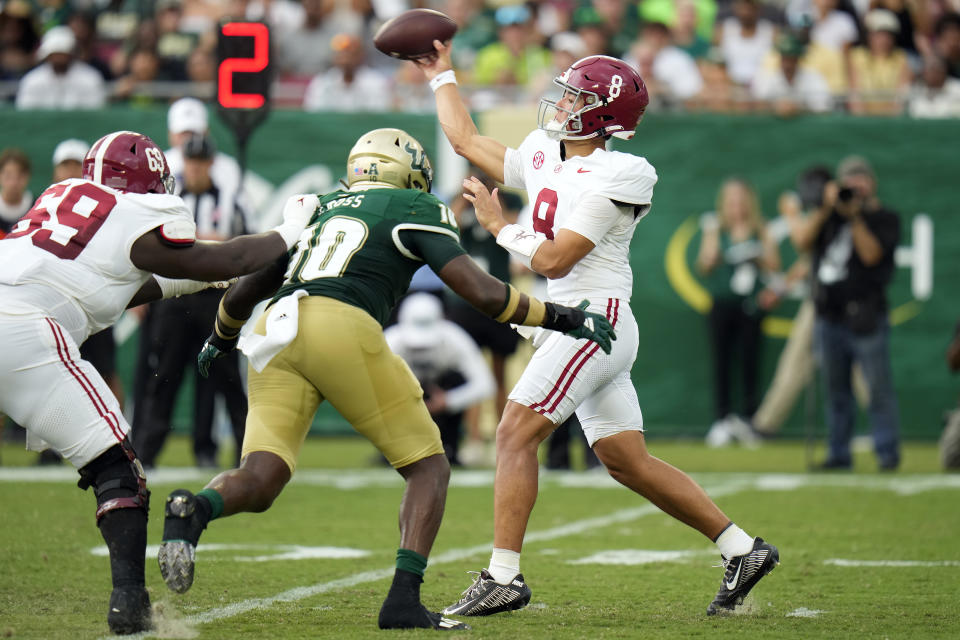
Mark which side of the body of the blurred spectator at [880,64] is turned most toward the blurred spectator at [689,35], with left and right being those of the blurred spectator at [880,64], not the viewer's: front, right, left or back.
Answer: right

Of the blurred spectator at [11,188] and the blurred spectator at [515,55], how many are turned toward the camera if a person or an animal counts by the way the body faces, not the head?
2

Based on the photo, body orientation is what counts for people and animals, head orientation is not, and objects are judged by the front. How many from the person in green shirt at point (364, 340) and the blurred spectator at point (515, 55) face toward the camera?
1

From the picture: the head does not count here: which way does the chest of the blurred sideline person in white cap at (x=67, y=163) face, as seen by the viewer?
toward the camera

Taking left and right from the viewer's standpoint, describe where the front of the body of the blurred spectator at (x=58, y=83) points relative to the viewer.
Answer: facing the viewer

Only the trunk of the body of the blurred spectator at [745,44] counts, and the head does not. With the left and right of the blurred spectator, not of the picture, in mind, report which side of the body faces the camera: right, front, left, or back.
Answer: front

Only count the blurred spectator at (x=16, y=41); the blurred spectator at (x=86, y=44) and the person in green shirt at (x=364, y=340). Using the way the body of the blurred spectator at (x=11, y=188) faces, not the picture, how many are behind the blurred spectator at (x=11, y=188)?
2

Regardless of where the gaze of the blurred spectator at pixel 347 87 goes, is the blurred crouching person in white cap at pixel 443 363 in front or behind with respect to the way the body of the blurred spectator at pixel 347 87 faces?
in front

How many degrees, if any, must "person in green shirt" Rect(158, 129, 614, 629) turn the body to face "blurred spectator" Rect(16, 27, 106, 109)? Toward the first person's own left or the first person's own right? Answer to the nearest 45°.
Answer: approximately 45° to the first person's own left

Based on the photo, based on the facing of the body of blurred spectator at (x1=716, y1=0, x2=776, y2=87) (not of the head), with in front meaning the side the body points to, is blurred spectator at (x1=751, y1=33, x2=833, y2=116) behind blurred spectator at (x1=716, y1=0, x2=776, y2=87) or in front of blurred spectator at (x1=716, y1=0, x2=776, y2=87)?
in front
